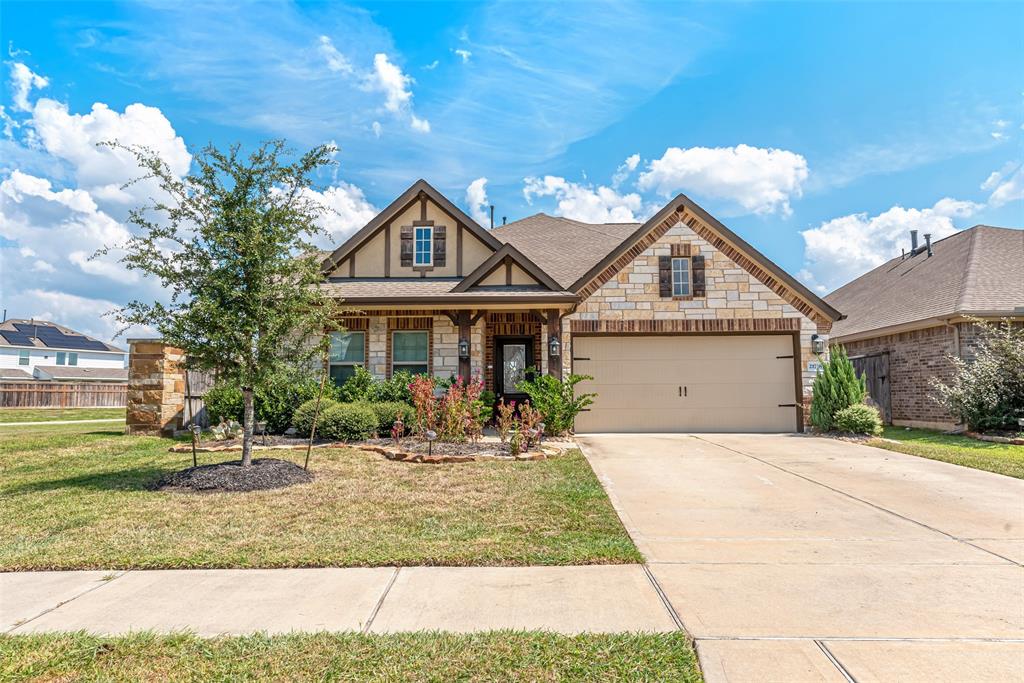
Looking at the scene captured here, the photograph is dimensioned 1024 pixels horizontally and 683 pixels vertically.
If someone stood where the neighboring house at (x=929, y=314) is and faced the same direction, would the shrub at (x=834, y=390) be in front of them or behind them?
in front

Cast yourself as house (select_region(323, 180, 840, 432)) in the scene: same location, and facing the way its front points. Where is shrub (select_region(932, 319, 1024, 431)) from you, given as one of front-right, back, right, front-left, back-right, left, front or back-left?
left

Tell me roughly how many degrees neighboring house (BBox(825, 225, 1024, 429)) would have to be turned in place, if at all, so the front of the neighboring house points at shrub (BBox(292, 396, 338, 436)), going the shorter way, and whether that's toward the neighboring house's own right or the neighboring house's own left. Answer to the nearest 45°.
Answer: approximately 45° to the neighboring house's own right

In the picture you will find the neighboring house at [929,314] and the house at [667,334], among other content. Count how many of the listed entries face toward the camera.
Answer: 2

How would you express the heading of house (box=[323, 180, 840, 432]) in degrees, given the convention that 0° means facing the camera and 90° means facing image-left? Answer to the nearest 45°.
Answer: approximately 0°

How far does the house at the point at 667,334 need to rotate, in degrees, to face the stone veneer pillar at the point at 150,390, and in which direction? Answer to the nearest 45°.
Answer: approximately 90° to its right

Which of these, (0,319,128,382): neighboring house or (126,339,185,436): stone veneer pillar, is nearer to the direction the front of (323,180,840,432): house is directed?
the stone veneer pillar

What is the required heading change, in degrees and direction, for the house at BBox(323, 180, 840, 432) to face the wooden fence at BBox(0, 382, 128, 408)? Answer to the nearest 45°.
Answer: approximately 90° to its right

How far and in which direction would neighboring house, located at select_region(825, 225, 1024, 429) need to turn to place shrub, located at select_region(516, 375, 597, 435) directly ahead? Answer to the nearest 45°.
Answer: approximately 45° to its right

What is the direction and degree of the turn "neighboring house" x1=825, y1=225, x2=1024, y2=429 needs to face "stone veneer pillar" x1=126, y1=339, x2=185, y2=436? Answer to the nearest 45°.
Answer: approximately 45° to its right
